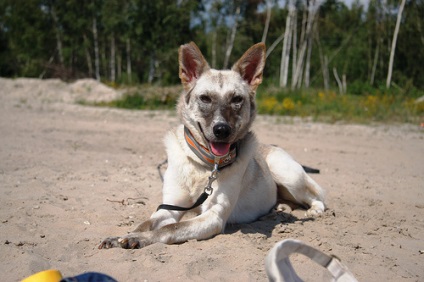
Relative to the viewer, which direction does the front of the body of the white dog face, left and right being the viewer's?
facing the viewer and to the left of the viewer
